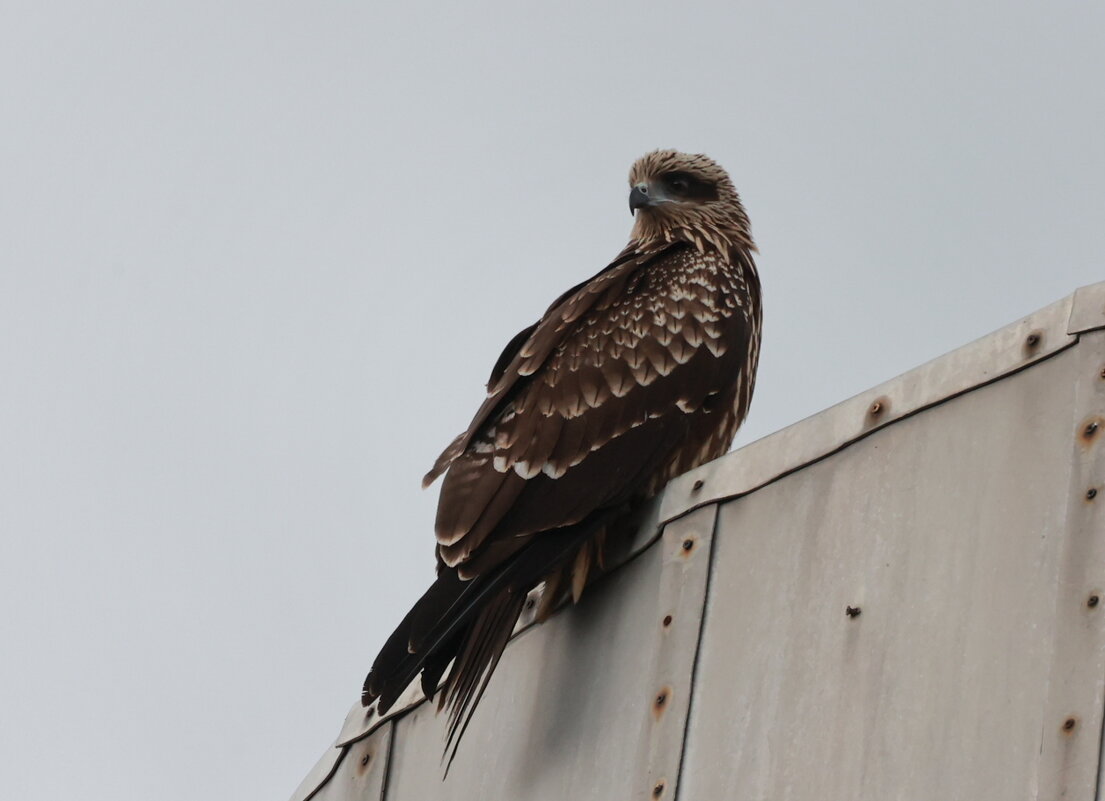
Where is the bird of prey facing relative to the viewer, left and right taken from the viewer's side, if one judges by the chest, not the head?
facing away from the viewer and to the right of the viewer
